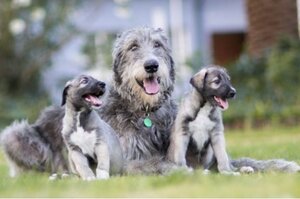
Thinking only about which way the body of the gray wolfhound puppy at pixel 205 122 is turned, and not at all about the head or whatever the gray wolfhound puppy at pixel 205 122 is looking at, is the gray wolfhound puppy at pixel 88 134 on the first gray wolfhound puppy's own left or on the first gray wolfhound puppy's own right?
on the first gray wolfhound puppy's own right
